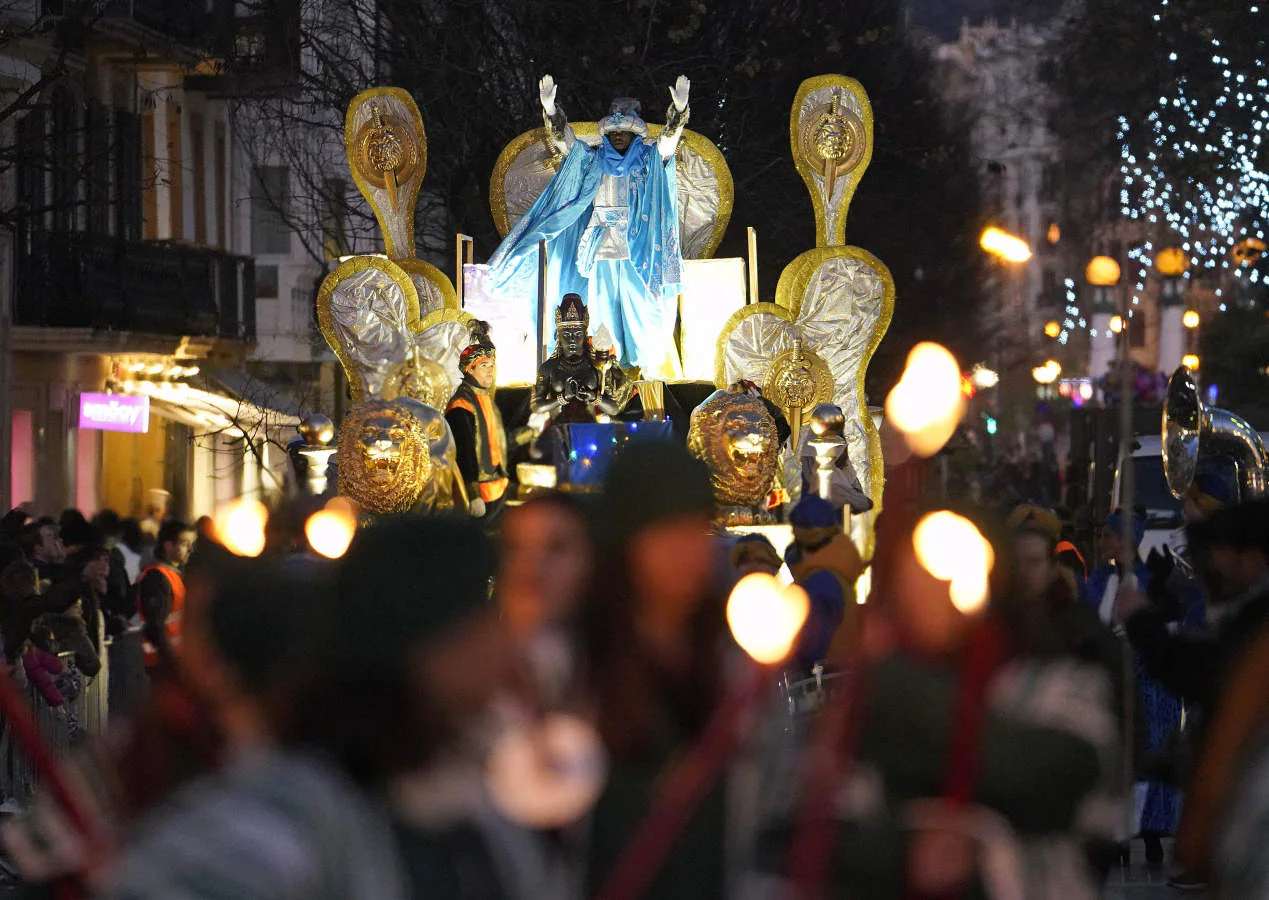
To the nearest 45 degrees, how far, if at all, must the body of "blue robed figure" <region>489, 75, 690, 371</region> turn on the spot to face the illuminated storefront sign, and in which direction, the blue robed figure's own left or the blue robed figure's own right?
approximately 135° to the blue robed figure's own right

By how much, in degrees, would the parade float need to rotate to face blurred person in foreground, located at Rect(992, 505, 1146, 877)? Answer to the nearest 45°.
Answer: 0° — it already faces them

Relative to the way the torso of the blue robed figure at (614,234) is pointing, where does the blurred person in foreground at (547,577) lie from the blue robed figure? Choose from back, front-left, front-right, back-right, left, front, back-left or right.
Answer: front

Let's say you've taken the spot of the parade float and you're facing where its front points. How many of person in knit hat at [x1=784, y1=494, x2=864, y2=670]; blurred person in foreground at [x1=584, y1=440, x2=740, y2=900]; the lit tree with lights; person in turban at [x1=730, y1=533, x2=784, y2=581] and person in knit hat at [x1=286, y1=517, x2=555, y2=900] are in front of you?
4

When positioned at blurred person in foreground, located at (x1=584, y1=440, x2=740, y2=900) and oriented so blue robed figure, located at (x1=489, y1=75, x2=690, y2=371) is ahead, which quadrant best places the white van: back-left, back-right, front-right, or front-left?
front-right

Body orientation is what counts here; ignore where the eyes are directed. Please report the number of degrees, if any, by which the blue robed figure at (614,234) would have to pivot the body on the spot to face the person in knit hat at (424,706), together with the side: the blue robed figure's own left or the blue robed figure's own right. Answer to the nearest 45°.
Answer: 0° — they already face them

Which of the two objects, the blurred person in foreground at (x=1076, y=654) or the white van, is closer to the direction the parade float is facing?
the blurred person in foreground

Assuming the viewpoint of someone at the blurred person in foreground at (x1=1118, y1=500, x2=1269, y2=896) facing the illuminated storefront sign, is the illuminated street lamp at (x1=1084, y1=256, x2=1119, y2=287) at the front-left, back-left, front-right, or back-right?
front-right

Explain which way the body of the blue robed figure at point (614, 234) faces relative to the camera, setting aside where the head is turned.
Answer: toward the camera

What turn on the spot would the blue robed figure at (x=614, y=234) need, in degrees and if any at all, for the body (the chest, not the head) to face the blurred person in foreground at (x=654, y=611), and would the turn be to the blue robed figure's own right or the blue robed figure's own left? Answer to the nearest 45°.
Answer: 0° — they already face them

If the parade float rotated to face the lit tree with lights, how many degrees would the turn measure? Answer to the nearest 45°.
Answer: approximately 135° to its left

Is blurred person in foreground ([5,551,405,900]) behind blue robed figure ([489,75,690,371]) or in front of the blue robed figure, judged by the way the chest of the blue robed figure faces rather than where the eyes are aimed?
in front

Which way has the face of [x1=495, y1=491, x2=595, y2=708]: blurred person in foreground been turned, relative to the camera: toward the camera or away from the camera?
toward the camera

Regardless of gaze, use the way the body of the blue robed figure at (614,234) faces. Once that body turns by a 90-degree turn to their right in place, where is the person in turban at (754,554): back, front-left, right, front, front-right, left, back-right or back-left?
left

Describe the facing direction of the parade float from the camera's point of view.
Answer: facing the viewer

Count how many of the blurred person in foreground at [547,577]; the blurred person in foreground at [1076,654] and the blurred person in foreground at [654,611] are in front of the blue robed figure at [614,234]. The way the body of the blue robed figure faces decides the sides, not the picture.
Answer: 3
